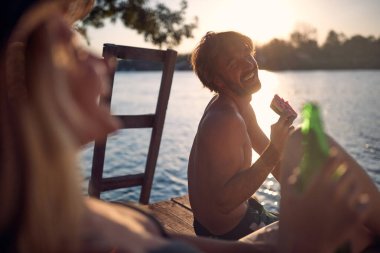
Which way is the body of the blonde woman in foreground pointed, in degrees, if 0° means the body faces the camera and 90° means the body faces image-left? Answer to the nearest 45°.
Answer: approximately 270°

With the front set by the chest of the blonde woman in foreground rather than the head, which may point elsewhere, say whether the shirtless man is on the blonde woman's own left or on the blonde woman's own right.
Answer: on the blonde woman's own left
